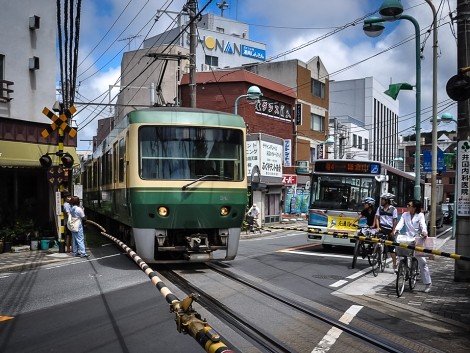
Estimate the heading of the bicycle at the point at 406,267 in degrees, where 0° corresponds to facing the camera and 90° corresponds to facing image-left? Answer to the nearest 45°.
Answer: approximately 45°

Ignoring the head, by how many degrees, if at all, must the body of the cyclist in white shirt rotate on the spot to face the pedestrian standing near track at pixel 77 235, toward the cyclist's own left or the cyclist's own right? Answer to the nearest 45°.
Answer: approximately 45° to the cyclist's own right

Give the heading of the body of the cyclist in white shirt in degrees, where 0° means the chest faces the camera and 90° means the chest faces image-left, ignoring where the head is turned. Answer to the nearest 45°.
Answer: approximately 45°

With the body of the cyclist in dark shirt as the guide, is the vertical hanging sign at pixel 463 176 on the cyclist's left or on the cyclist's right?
on the cyclist's left

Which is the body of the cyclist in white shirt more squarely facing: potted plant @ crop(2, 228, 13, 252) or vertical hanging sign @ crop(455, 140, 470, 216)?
the potted plant

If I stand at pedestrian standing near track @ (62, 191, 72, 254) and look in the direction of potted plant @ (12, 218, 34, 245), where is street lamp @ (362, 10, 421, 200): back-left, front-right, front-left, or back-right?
back-right

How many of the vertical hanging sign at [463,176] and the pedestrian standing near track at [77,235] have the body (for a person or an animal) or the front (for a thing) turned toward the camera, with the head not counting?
1

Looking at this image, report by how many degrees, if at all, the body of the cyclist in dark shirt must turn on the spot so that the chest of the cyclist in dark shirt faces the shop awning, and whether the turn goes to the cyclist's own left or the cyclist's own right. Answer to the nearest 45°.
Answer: approximately 45° to the cyclist's own right
